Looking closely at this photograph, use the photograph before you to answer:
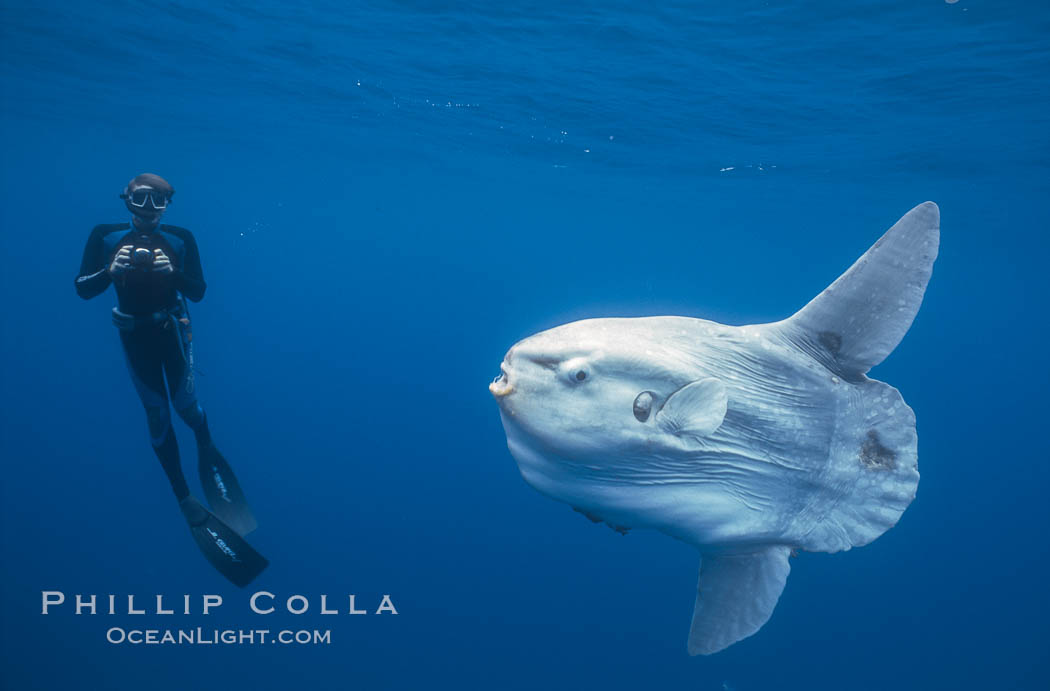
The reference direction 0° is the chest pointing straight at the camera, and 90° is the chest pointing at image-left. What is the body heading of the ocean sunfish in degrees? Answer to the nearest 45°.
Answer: approximately 90°

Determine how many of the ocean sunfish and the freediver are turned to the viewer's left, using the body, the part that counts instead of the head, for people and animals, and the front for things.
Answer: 1

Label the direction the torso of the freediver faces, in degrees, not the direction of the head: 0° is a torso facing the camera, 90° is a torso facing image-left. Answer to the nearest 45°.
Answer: approximately 0°

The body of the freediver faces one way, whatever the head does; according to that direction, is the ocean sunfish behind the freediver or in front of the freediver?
in front
